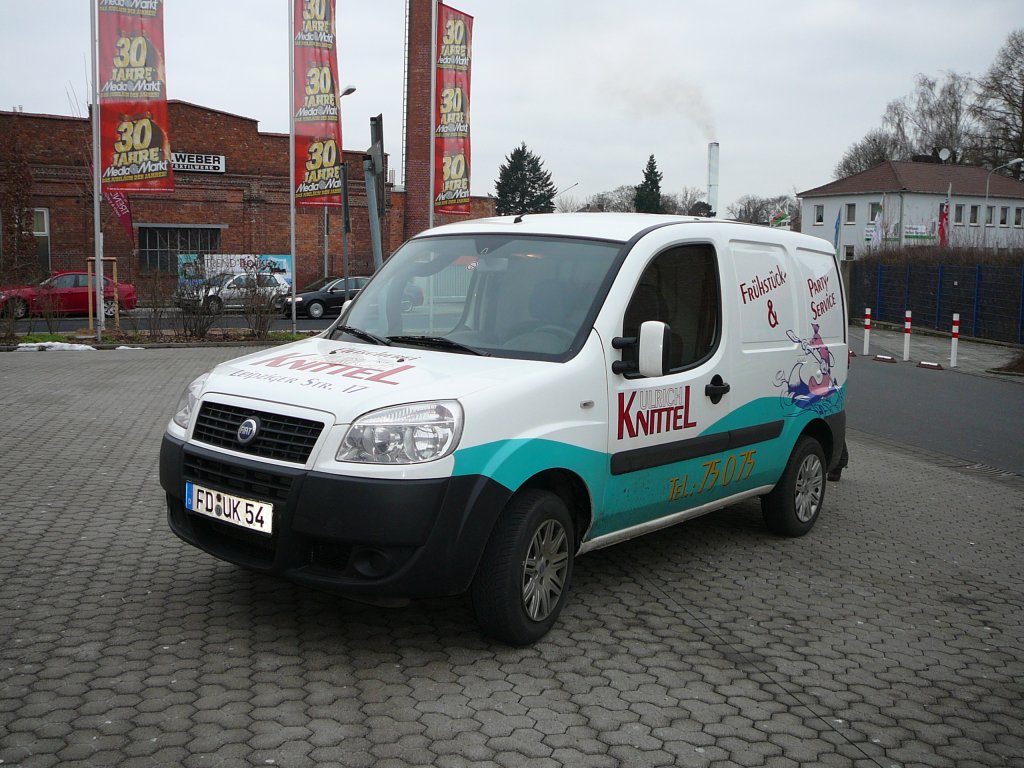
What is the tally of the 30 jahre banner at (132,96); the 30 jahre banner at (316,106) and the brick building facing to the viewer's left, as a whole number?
0

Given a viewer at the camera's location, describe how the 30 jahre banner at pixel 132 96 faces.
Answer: facing the viewer

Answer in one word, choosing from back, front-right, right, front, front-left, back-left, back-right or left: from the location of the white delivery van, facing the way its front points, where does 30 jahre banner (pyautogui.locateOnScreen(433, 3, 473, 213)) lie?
back-right

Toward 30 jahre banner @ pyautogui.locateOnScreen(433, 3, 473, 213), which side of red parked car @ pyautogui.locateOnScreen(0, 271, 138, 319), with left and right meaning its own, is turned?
back

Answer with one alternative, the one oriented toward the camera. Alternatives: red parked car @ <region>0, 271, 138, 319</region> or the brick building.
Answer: the brick building

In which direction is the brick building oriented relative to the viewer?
toward the camera

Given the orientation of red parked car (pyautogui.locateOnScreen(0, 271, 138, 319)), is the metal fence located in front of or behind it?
behind

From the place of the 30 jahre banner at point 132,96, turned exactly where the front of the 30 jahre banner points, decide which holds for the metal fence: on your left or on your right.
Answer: on your left

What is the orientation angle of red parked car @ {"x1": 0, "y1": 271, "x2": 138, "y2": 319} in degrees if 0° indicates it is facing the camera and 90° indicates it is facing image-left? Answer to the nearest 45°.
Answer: approximately 90°

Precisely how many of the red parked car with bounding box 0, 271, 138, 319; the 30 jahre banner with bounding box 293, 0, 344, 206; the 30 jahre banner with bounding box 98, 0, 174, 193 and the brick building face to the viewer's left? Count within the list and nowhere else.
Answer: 1
